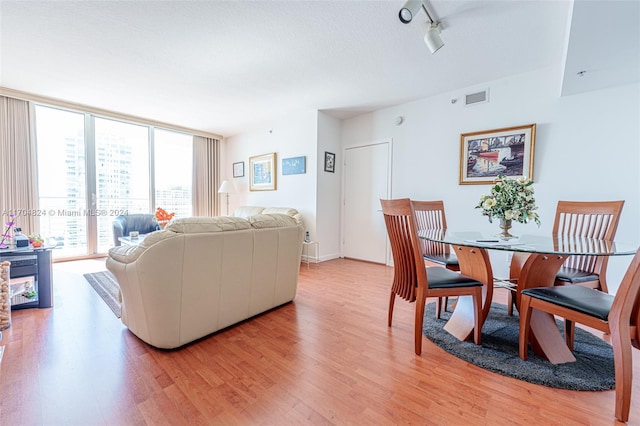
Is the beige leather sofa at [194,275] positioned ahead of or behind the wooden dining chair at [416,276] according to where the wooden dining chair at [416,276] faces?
behind

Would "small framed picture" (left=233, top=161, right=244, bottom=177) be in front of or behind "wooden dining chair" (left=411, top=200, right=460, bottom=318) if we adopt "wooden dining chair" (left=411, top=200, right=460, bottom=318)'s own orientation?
behind

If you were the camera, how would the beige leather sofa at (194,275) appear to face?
facing away from the viewer and to the left of the viewer

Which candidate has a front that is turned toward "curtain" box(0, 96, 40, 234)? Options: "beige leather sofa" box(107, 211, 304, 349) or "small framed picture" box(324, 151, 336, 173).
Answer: the beige leather sofa

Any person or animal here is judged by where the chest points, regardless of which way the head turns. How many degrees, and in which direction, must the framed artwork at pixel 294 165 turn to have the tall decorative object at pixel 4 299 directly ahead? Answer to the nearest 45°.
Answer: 0° — it already faces it

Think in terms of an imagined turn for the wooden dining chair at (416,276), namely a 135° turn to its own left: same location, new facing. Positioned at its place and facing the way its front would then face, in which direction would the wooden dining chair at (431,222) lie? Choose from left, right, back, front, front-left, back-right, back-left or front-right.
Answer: right

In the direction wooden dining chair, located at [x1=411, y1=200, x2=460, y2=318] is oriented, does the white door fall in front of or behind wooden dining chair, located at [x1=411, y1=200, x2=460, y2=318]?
behind

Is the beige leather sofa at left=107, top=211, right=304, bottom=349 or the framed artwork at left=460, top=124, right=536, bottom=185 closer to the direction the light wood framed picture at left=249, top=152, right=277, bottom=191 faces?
the beige leather sofa

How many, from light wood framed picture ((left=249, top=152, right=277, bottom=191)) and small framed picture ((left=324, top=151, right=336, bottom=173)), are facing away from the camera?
0

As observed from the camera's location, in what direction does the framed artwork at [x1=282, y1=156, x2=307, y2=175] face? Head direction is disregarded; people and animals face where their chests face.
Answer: facing the viewer and to the left of the viewer

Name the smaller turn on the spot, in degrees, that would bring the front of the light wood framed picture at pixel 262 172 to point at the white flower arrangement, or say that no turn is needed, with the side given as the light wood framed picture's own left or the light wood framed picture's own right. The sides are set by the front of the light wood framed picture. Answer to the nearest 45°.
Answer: approximately 90° to the light wood framed picture's own left

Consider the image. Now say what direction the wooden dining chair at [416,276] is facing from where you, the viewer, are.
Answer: facing away from the viewer and to the right of the viewer

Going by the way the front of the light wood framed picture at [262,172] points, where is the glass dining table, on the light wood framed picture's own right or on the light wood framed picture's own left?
on the light wood framed picture's own left

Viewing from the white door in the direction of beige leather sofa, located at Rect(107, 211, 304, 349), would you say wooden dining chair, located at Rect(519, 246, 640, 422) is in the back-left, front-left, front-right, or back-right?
front-left

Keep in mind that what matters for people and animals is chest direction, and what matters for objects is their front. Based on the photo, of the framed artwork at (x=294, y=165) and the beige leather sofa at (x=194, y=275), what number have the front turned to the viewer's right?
0

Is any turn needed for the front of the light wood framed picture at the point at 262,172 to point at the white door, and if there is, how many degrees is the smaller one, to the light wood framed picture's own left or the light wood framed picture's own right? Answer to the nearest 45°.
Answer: approximately 90° to the light wood framed picture's own left
